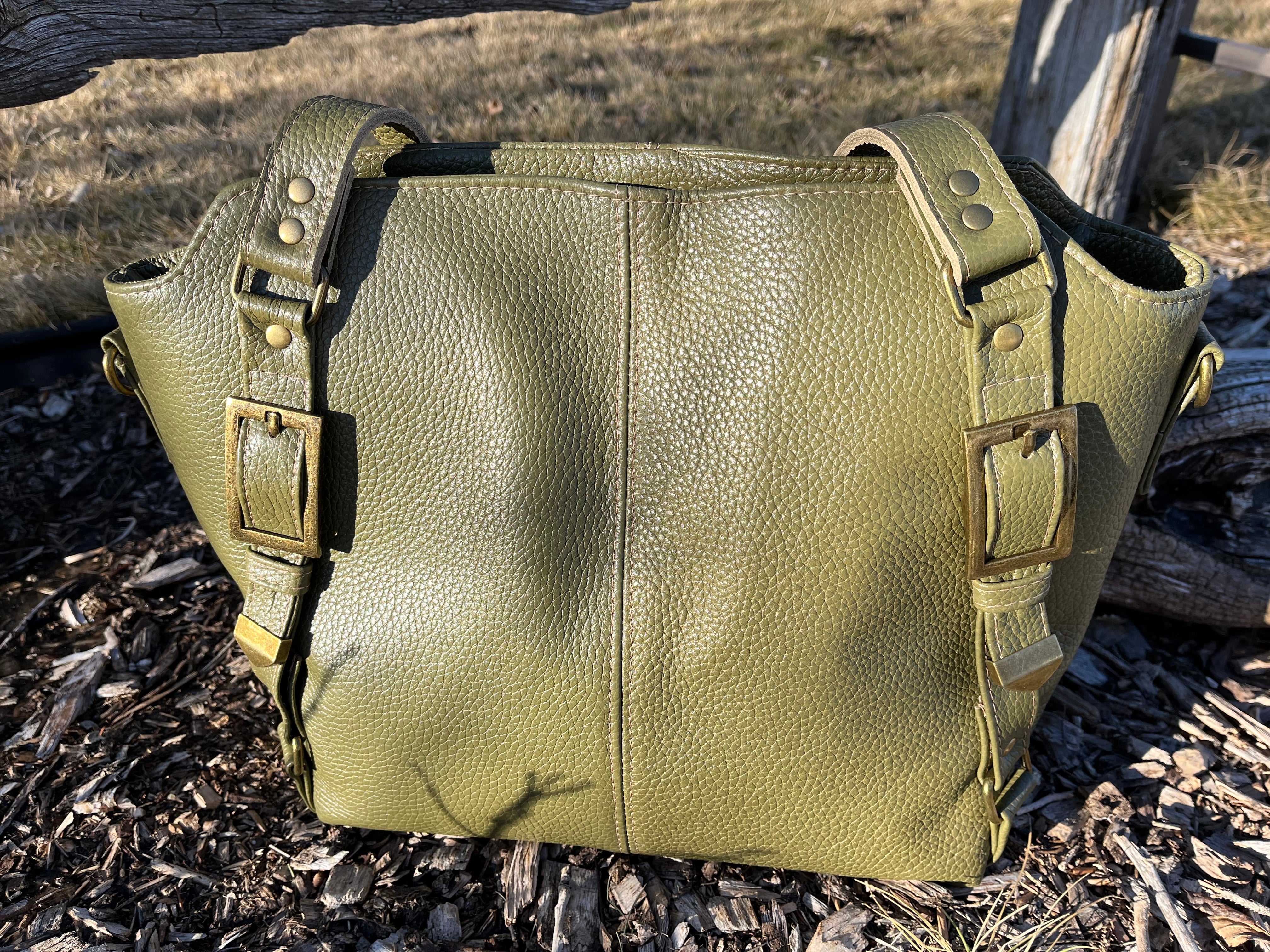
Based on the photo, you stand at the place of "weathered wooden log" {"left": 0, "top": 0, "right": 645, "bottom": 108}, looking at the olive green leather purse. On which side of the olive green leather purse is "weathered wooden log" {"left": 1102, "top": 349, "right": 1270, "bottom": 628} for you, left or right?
left

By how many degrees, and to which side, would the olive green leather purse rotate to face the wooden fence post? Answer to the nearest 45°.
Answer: approximately 135° to its left

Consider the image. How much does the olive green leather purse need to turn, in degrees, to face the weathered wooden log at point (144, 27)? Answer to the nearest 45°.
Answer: approximately 135° to its right

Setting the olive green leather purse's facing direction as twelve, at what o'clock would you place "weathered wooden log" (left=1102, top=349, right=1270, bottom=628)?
The weathered wooden log is roughly at 8 o'clock from the olive green leather purse.

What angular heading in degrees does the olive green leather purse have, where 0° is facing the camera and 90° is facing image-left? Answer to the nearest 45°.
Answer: approximately 0°
